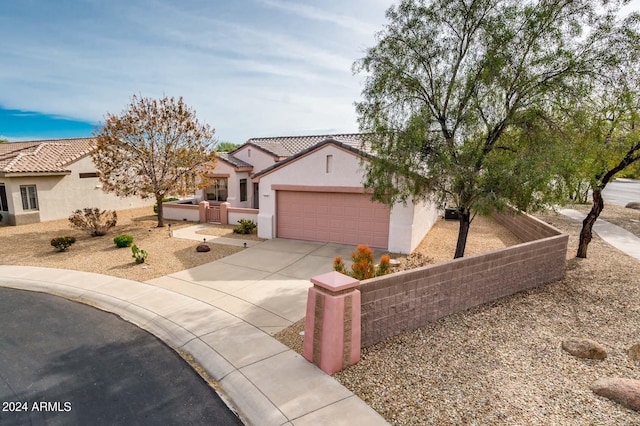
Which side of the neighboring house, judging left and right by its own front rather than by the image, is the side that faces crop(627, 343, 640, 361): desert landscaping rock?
left

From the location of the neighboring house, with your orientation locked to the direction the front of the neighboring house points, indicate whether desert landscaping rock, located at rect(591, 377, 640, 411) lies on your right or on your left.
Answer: on your left

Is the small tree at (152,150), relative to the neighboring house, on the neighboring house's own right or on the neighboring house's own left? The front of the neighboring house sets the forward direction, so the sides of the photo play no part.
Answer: on the neighboring house's own left

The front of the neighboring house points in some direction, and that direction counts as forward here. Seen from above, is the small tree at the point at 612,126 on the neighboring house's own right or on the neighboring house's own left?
on the neighboring house's own left

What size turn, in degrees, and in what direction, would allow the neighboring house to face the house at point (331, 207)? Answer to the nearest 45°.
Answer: approximately 90° to its left

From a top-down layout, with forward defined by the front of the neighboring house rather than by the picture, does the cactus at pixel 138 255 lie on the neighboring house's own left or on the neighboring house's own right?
on the neighboring house's own left

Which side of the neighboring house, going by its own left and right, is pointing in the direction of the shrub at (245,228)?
left

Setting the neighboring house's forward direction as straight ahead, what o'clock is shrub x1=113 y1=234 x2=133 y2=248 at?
The shrub is roughly at 10 o'clock from the neighboring house.

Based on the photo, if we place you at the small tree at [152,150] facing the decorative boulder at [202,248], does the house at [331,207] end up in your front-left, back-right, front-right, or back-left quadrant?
front-left

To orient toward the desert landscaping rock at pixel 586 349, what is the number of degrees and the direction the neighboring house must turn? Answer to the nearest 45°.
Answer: approximately 45° to its left

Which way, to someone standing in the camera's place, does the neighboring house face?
facing the viewer and to the left of the viewer

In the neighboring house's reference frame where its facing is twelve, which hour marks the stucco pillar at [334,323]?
The stucco pillar is roughly at 10 o'clock from the neighboring house.

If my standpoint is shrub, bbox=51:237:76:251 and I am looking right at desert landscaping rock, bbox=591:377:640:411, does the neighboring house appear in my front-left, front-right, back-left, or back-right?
back-left
